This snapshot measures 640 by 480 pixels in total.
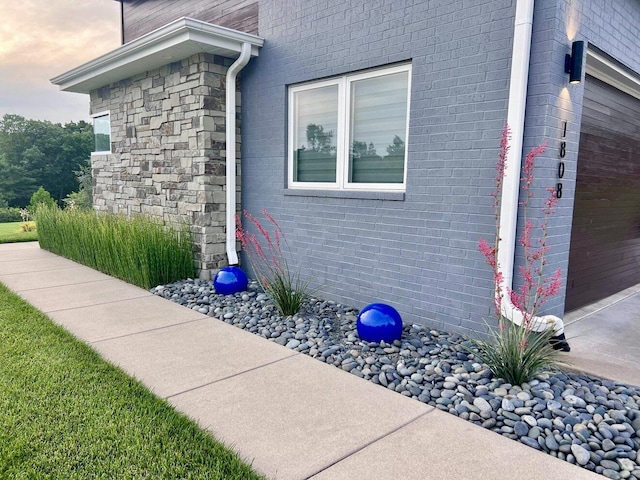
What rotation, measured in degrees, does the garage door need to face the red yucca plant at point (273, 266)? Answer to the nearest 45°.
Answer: approximately 90° to its right

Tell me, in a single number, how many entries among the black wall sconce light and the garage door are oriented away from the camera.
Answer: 0

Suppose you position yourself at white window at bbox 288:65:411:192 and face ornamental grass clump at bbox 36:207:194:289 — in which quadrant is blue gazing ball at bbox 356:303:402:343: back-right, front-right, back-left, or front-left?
back-left
